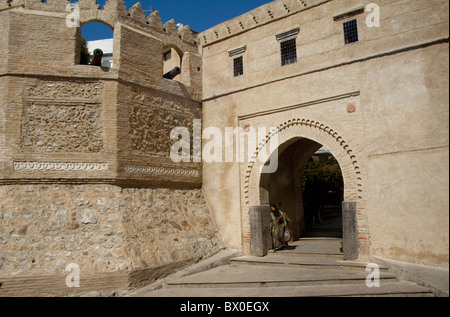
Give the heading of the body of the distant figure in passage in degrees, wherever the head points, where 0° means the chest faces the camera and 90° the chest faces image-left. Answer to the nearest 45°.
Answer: approximately 45°

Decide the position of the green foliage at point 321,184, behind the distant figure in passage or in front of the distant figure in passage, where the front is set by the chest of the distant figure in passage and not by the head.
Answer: behind
